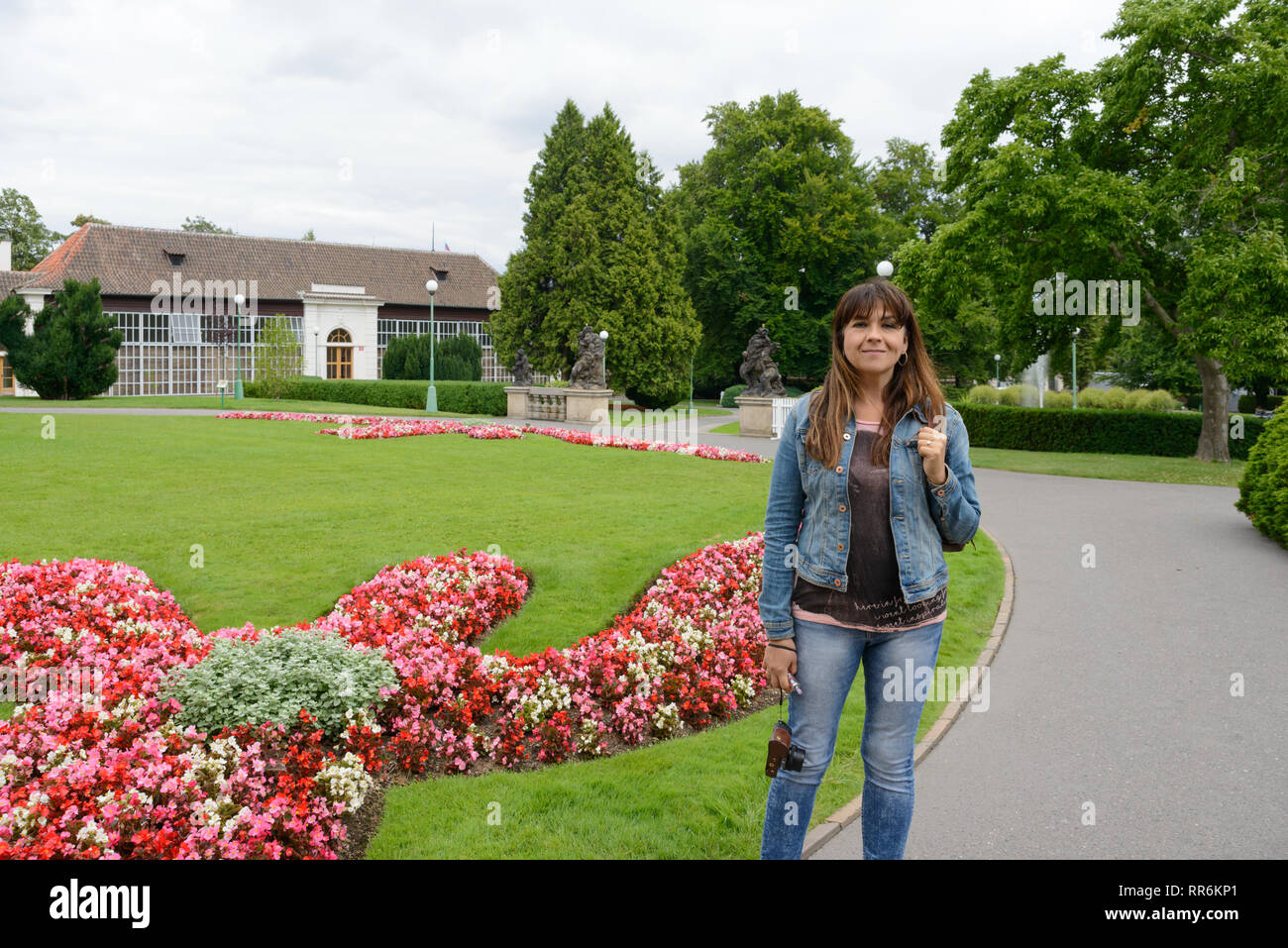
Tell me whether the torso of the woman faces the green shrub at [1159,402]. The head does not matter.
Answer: no

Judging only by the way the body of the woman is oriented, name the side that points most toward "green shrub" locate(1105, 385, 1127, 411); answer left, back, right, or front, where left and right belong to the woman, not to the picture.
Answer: back

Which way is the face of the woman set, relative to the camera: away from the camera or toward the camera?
toward the camera

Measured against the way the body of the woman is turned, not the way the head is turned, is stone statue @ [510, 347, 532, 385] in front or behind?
behind

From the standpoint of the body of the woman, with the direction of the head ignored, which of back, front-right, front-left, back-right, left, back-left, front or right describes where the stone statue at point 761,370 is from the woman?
back

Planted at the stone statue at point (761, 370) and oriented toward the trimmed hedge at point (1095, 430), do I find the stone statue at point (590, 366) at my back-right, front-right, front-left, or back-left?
back-left

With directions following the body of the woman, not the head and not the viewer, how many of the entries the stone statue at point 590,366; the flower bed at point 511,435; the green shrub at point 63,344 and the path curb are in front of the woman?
0

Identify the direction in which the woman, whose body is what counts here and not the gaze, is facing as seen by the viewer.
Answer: toward the camera

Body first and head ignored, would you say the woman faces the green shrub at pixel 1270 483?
no

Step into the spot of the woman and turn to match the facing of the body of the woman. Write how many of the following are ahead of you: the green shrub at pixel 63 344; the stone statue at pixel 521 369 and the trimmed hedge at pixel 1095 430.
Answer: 0

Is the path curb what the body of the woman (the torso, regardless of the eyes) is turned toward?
no
